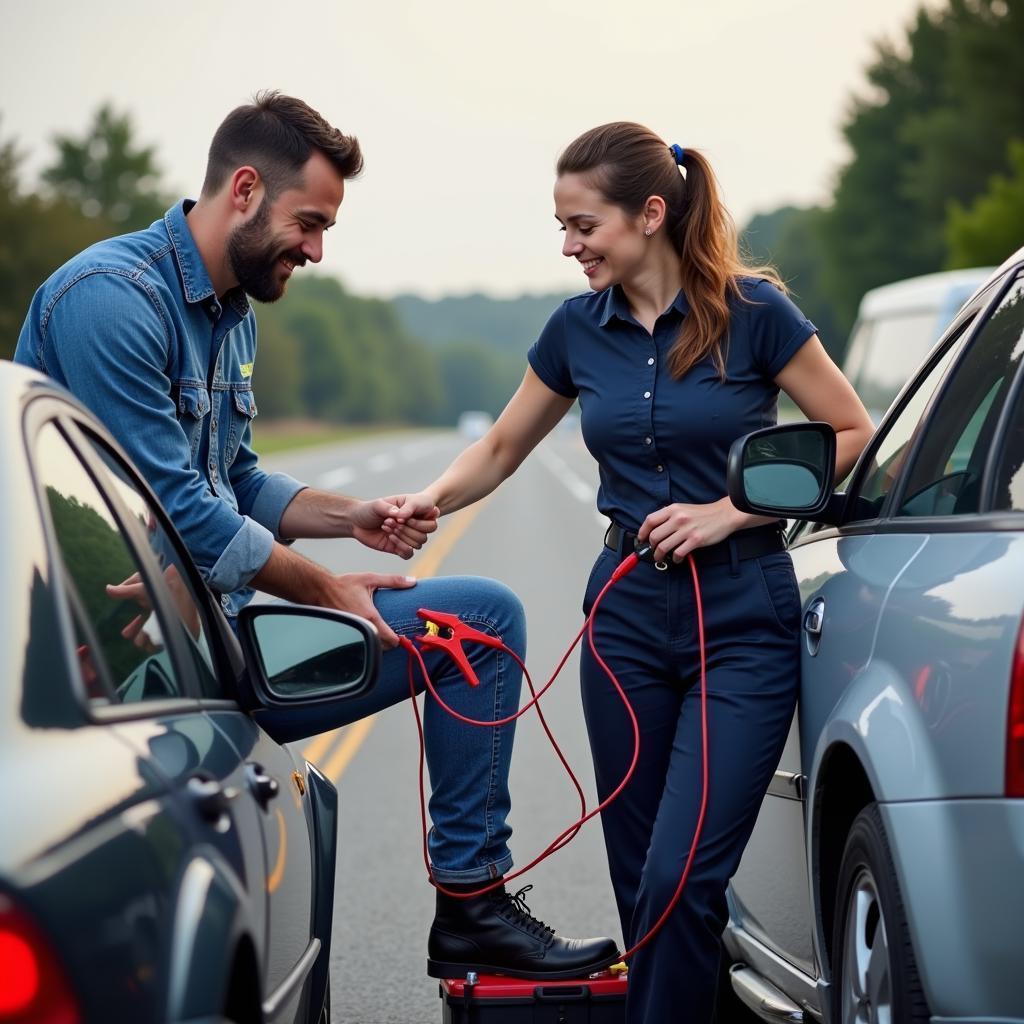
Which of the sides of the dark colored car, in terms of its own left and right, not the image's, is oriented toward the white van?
front

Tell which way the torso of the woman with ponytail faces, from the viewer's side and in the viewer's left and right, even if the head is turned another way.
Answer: facing the viewer and to the left of the viewer

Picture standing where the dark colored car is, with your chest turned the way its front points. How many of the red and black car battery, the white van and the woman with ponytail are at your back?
0

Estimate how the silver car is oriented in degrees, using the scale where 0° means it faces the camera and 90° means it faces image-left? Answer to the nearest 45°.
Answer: approximately 135°

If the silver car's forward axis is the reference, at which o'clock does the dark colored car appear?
The dark colored car is roughly at 9 o'clock from the silver car.

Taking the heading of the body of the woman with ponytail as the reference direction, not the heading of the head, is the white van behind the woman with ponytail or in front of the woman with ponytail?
behind

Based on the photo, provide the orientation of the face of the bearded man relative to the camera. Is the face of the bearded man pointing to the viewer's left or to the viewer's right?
to the viewer's right

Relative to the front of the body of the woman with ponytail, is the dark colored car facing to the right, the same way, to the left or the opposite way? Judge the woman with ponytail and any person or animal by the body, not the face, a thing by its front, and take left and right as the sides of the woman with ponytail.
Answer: the opposite way
